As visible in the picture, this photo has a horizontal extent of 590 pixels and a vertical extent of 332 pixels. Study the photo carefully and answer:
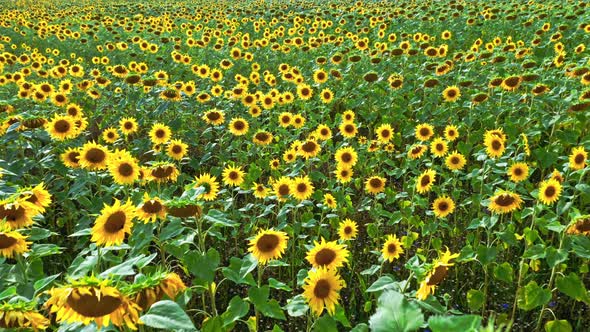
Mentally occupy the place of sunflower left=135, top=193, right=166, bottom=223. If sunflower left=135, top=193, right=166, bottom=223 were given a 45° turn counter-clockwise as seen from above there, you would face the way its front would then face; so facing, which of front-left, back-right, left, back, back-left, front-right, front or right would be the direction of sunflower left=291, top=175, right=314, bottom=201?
left

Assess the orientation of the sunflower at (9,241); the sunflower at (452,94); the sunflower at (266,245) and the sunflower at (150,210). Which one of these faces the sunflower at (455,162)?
the sunflower at (452,94)

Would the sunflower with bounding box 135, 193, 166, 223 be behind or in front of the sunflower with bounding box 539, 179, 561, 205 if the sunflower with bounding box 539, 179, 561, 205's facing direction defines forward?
in front

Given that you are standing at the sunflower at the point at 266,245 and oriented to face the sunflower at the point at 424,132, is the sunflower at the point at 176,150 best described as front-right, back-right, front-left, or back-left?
front-left

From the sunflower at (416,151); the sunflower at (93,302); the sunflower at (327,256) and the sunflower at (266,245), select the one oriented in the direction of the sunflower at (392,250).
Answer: the sunflower at (416,151)

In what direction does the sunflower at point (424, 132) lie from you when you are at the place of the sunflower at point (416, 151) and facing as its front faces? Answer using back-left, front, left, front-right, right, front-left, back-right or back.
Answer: back

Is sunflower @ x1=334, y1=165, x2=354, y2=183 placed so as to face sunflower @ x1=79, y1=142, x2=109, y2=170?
no

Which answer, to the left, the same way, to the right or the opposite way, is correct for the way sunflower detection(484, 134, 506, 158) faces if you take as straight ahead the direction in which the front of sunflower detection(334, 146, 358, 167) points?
the same way

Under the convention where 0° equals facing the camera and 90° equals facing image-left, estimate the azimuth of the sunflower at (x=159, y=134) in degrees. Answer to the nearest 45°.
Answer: approximately 0°

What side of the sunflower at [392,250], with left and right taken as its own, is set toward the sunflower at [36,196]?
right

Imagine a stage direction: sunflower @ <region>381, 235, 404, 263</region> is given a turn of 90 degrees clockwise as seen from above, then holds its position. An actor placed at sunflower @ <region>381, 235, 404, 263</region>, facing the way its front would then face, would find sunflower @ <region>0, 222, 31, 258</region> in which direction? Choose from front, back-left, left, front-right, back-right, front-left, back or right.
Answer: front-left

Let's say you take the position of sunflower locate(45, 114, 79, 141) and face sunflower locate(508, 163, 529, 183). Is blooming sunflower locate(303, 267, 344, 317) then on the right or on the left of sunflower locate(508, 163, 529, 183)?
right

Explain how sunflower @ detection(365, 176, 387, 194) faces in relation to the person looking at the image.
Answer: facing the viewer

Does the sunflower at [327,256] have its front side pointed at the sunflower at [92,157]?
no

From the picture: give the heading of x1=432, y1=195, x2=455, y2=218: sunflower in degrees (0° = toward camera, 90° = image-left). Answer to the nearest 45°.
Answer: approximately 0°

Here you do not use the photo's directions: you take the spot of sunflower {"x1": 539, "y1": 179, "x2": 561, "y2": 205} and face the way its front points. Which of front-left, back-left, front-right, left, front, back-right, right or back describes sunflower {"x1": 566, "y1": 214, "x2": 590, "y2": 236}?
front

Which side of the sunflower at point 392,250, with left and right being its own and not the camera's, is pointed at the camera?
front

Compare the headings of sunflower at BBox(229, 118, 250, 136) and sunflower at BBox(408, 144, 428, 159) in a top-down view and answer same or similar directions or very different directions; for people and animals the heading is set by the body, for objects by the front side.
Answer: same or similar directions

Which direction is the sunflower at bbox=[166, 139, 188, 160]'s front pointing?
toward the camera

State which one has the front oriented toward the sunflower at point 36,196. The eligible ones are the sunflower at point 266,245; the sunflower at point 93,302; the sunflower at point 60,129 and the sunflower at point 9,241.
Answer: the sunflower at point 60,129

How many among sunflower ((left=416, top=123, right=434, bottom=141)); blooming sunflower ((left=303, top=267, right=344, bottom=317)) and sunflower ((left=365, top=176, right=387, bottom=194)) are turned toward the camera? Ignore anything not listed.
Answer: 3

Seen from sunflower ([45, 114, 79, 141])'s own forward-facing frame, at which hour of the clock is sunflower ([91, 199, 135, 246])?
sunflower ([91, 199, 135, 246]) is roughly at 12 o'clock from sunflower ([45, 114, 79, 141]).

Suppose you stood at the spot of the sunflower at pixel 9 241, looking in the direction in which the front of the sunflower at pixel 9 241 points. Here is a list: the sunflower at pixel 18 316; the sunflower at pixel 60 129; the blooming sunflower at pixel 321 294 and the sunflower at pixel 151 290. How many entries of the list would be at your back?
1
